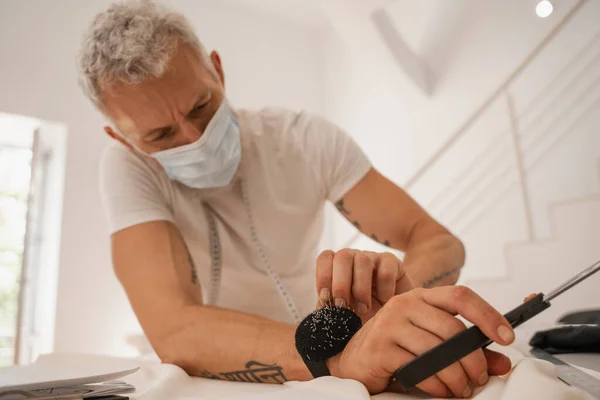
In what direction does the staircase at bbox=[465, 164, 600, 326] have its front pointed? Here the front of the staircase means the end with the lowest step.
to the viewer's left

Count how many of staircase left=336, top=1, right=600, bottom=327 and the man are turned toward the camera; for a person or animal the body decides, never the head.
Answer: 1

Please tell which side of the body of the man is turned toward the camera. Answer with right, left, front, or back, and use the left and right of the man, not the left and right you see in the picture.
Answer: front

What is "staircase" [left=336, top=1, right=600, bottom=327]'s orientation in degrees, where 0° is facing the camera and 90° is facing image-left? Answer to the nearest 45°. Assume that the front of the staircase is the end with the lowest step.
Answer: approximately 90°

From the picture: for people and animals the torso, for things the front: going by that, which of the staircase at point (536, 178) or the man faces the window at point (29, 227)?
the staircase

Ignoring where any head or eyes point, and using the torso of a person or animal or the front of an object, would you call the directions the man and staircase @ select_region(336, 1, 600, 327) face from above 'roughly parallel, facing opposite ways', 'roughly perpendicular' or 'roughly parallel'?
roughly perpendicular

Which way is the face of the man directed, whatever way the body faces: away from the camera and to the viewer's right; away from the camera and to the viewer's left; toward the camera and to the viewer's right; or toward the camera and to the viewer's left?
toward the camera and to the viewer's right

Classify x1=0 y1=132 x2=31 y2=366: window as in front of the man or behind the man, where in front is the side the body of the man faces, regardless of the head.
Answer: behind

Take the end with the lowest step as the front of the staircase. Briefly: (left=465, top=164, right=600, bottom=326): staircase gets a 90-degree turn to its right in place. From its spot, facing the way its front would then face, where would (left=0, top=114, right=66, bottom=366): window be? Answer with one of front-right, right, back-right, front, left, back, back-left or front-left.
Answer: left
